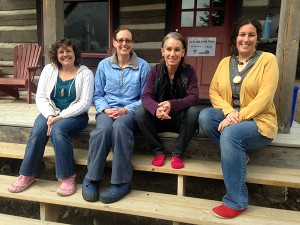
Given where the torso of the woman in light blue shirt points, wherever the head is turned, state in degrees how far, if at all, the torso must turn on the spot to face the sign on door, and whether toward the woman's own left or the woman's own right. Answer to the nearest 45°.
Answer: approximately 135° to the woman's own left

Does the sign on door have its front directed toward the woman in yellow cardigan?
yes

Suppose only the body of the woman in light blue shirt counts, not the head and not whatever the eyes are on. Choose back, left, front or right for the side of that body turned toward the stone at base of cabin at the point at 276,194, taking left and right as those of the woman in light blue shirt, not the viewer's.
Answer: left

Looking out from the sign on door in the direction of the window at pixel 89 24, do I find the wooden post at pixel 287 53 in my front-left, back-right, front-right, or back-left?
back-left

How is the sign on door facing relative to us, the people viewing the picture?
facing the viewer

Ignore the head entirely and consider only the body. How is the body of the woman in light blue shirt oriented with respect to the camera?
toward the camera

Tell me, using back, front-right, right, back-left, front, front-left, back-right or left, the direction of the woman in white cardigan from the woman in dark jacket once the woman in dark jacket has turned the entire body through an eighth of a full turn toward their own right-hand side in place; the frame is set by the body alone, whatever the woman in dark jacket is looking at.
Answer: front-right

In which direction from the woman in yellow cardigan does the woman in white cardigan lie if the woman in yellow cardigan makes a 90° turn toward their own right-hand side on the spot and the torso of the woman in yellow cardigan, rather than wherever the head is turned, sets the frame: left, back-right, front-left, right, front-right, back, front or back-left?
front-left

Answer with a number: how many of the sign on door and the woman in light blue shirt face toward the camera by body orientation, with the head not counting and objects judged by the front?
2

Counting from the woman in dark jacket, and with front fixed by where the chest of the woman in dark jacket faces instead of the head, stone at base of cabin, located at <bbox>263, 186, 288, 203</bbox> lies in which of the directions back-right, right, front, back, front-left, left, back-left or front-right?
left
